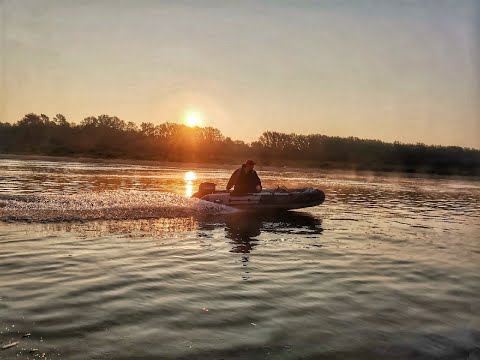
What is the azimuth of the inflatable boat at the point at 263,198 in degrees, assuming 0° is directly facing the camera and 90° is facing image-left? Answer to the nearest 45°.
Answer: approximately 270°

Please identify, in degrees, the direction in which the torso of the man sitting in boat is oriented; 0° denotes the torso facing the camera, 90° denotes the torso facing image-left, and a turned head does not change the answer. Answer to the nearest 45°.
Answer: approximately 315°
